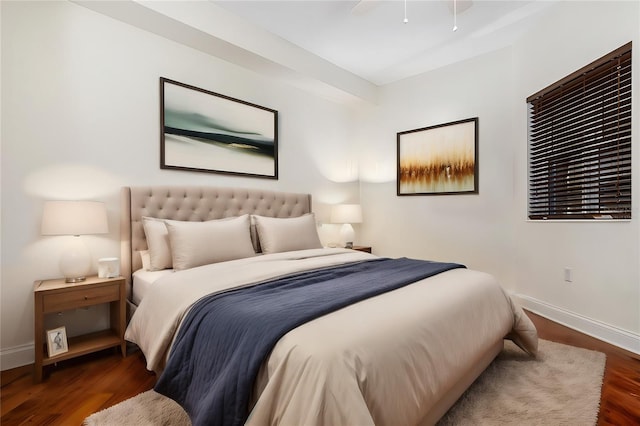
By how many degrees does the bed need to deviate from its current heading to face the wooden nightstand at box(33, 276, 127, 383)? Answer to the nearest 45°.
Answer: approximately 135° to its right

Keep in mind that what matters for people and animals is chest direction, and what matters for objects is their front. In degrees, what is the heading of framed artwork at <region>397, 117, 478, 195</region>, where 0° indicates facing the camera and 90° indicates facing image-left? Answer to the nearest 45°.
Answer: approximately 45°

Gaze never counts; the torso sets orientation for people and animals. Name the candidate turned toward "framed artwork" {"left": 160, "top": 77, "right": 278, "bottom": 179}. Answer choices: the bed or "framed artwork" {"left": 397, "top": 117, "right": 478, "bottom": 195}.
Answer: "framed artwork" {"left": 397, "top": 117, "right": 478, "bottom": 195}

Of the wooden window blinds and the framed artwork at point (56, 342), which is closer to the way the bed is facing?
the wooden window blinds

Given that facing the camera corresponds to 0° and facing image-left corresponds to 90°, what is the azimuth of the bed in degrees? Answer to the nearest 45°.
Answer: approximately 315°

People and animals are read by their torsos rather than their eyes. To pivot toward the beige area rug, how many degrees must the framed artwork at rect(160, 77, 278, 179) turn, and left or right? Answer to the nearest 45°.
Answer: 0° — it already faces it

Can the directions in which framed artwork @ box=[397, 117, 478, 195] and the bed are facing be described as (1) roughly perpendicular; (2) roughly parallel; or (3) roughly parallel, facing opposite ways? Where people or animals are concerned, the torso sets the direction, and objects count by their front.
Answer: roughly perpendicular

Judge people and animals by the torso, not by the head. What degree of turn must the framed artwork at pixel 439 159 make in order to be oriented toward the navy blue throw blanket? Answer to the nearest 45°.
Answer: approximately 45° to its left
